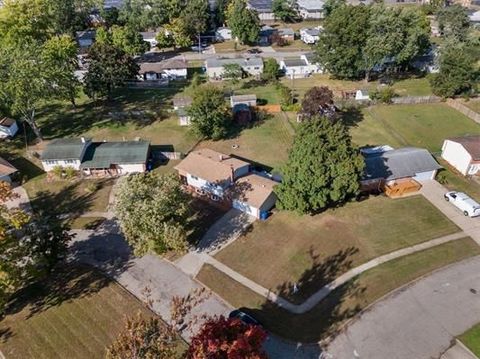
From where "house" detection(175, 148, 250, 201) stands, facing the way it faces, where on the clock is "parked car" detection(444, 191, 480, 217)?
The parked car is roughly at 8 o'clock from the house.

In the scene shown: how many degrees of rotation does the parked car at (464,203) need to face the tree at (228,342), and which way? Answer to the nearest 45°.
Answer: approximately 135° to its left

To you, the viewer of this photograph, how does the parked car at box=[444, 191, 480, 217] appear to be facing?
facing away from the viewer and to the left of the viewer

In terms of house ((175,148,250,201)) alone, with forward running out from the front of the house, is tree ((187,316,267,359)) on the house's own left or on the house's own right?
on the house's own left

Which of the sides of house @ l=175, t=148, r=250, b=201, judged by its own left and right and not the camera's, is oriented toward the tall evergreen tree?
left

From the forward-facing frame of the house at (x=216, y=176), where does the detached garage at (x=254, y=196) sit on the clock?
the detached garage at (x=254, y=196) is roughly at 9 o'clock from the house at (x=216, y=176).

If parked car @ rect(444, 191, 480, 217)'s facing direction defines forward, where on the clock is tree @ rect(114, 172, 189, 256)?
The tree is roughly at 9 o'clock from the parked car.

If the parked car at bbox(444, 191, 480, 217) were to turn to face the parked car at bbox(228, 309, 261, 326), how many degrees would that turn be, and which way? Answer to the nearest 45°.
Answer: approximately 90° to its left

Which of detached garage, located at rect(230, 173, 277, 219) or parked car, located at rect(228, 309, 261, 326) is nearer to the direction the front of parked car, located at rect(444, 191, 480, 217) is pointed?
the detached garage

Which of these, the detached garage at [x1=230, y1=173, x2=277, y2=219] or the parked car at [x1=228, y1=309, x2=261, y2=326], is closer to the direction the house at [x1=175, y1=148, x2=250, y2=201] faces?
the parked car

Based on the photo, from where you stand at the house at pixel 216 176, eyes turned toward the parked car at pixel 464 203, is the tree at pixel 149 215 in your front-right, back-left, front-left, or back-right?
back-right

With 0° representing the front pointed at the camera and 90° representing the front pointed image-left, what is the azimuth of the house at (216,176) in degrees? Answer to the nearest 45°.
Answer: approximately 45°

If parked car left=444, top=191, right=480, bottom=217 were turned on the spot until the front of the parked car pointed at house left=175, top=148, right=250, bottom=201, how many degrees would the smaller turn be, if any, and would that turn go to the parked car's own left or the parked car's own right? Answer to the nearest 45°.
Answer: approximately 90° to the parked car's own left

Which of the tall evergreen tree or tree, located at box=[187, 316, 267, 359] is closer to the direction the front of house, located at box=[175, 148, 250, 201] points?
the tree
